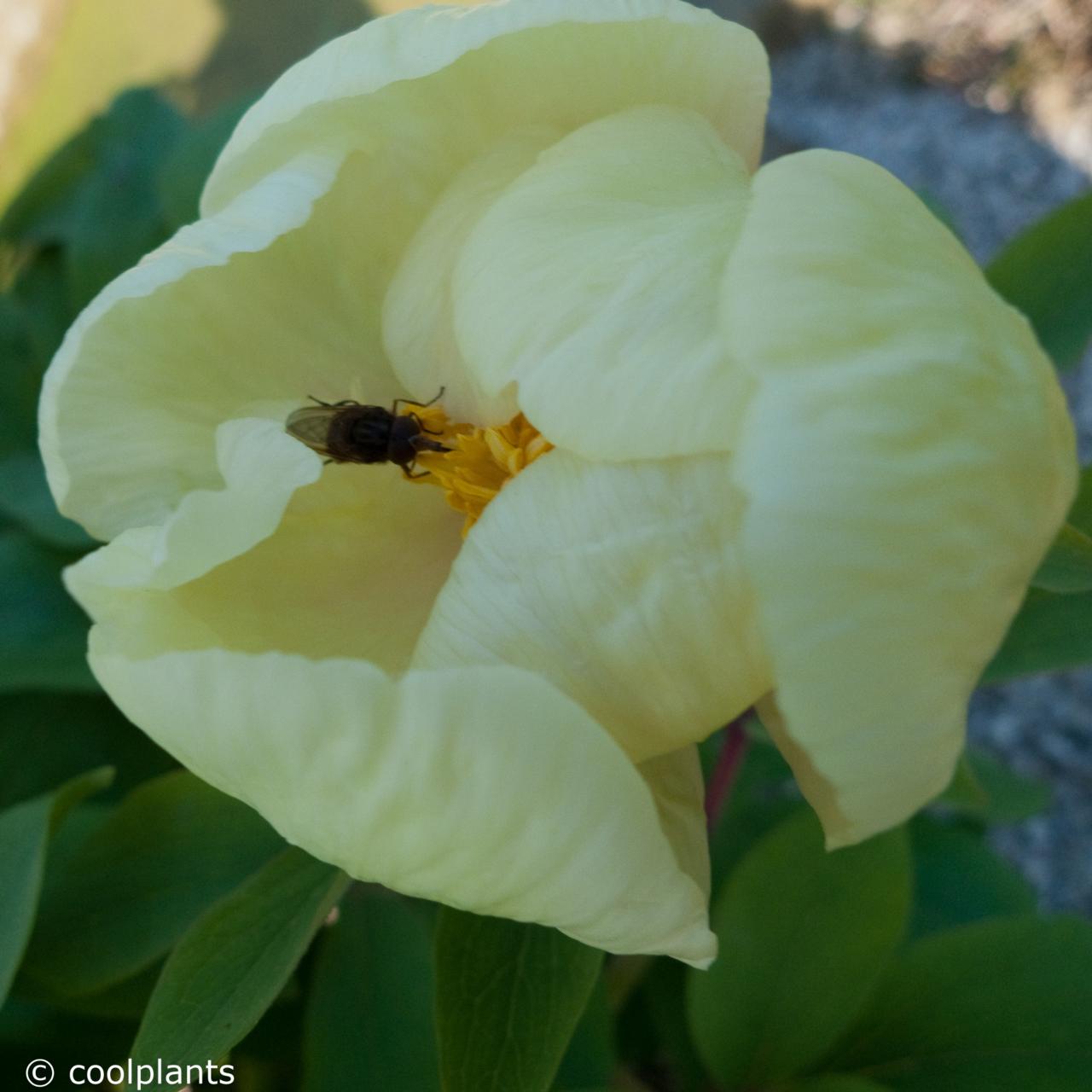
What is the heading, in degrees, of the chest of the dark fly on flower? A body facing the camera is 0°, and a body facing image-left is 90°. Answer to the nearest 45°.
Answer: approximately 270°
